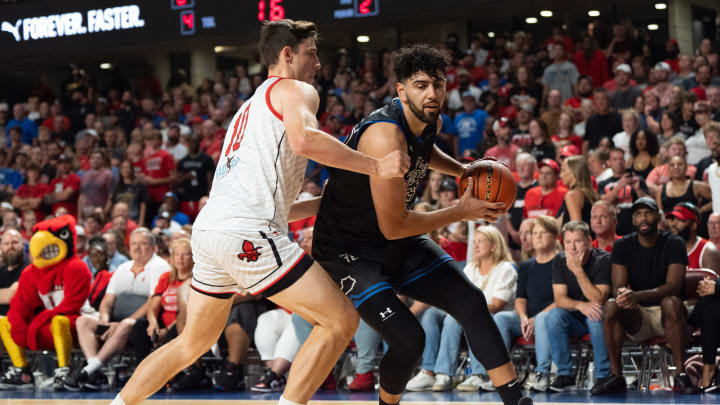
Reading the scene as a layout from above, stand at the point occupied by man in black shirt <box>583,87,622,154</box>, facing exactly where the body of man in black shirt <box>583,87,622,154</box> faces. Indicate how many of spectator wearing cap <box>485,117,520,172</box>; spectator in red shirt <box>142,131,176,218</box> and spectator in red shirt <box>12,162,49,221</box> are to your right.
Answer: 3

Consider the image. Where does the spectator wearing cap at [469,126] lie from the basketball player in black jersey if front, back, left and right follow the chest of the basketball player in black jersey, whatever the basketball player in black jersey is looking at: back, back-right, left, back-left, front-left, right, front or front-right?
back-left

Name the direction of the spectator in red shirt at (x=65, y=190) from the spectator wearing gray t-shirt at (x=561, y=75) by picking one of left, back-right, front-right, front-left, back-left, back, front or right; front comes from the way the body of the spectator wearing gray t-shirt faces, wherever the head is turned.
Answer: right

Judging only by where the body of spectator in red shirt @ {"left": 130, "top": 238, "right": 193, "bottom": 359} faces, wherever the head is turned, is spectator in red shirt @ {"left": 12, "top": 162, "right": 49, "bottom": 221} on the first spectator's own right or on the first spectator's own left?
on the first spectator's own right

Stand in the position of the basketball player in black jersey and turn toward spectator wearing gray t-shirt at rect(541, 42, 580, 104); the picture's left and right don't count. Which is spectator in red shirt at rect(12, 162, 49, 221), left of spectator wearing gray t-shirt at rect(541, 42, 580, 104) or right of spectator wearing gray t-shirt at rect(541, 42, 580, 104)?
left

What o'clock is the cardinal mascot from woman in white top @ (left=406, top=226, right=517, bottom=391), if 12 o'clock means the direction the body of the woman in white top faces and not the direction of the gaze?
The cardinal mascot is roughly at 2 o'clock from the woman in white top.

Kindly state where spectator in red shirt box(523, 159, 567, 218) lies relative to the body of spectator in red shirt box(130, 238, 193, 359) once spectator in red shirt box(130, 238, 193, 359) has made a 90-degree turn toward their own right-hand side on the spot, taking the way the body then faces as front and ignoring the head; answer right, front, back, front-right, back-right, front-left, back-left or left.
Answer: back-right

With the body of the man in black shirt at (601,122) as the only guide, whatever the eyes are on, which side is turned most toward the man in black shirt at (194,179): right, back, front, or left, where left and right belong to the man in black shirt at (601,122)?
right

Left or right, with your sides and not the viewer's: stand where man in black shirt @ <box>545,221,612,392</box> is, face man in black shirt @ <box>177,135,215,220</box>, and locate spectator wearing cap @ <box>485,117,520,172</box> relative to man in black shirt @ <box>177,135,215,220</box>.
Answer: right

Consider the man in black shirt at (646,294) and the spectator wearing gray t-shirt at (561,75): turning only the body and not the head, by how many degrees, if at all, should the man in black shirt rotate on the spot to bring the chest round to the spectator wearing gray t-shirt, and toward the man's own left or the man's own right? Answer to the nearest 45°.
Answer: approximately 180°

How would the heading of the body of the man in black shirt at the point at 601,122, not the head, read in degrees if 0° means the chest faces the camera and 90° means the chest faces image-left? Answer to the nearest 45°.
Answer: approximately 0°

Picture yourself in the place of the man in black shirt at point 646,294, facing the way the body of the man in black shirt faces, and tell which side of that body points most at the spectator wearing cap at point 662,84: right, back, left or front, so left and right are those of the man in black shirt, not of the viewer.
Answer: back

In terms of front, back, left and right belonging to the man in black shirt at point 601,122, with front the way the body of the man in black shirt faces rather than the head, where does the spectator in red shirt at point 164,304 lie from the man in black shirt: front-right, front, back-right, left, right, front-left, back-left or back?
front-right

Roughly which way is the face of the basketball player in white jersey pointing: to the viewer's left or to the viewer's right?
to the viewer's right

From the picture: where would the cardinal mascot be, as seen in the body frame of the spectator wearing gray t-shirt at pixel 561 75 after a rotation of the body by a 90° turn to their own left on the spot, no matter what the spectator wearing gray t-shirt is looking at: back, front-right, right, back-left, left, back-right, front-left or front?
back-right

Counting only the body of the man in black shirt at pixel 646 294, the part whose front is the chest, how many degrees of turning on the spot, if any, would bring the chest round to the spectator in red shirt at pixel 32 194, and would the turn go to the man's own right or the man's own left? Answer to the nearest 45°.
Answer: approximately 135° to the man's own right

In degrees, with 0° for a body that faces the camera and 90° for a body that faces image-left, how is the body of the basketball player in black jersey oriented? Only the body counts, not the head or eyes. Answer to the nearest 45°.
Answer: approximately 315°

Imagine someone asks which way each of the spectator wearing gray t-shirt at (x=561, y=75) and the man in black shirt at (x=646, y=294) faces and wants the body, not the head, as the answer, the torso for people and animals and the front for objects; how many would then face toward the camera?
2

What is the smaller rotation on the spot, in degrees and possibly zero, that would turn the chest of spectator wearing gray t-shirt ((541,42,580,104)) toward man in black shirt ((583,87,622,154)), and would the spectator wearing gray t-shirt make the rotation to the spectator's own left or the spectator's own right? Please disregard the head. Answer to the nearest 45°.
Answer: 0° — they already face them
